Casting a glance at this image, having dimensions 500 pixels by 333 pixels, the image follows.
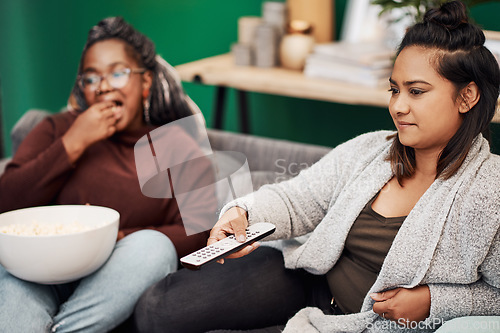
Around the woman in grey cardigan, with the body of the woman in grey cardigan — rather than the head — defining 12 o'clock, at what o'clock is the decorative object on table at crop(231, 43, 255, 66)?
The decorative object on table is roughly at 4 o'clock from the woman in grey cardigan.

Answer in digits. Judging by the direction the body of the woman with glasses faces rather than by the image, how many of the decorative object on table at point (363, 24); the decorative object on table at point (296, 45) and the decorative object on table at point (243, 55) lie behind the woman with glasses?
3

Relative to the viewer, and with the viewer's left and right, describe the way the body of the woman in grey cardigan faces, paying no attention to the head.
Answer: facing the viewer and to the left of the viewer

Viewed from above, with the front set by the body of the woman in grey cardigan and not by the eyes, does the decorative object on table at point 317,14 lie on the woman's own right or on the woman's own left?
on the woman's own right

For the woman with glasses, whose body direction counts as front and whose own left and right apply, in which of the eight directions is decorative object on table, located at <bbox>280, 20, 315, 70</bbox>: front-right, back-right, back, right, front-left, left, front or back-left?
back

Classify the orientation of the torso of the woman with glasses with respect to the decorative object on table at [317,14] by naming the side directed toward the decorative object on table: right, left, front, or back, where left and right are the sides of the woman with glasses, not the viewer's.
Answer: back

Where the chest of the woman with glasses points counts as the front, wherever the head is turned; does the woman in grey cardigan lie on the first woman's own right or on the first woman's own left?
on the first woman's own left

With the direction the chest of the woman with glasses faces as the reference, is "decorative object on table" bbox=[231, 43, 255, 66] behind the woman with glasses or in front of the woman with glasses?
behind

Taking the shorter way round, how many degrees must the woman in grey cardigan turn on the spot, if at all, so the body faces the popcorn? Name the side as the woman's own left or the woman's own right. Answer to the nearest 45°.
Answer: approximately 45° to the woman's own right

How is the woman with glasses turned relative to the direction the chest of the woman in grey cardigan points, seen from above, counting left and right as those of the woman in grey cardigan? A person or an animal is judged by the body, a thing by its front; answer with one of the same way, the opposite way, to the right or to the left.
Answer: the same way

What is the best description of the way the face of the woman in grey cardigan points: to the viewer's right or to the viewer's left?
to the viewer's left

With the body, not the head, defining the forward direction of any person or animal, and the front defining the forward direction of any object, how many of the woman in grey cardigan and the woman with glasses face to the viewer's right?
0

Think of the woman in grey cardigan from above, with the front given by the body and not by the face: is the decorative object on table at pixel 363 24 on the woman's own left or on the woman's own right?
on the woman's own right

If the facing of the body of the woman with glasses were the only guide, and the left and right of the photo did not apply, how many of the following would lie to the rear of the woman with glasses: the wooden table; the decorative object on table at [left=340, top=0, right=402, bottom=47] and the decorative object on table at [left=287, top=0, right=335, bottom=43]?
3

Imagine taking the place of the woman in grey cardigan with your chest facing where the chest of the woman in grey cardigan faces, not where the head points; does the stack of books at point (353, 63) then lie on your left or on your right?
on your right
